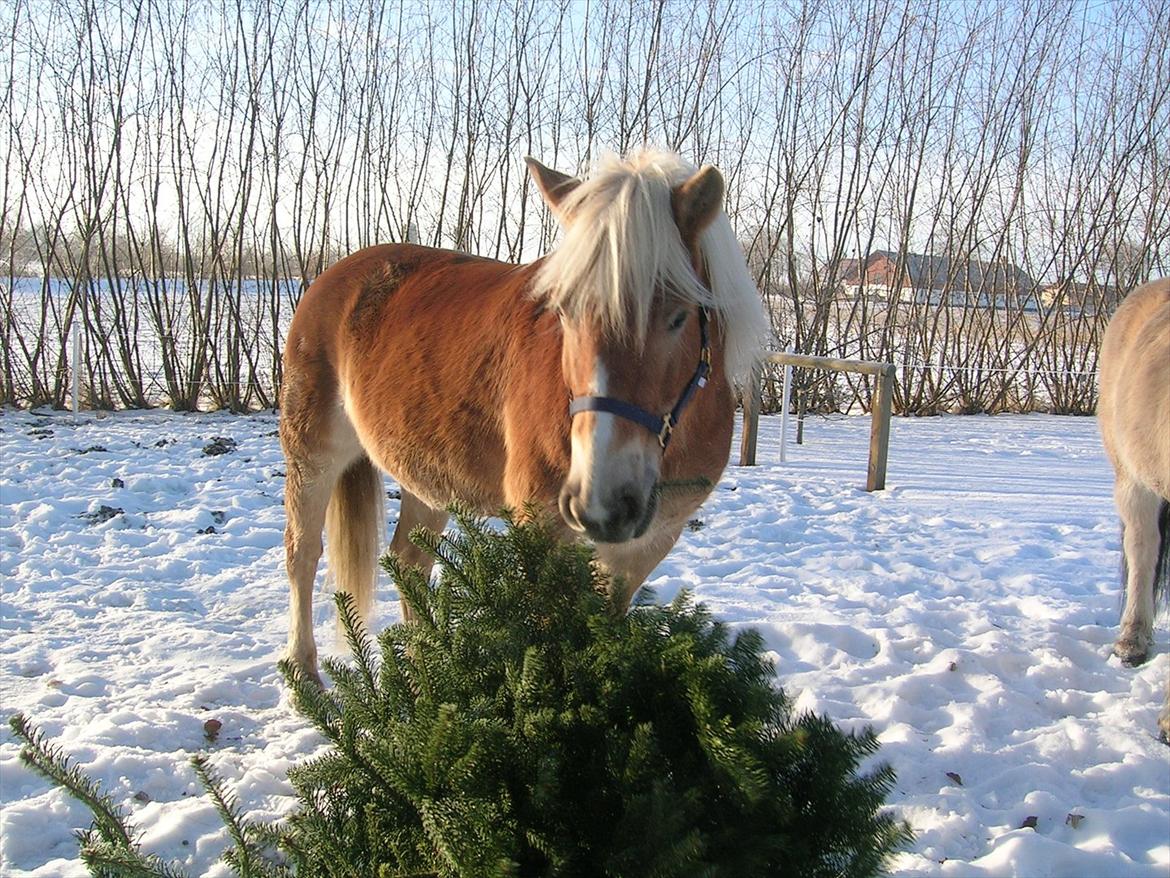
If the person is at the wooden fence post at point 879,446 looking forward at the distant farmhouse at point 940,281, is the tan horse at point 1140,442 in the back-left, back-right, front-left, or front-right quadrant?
back-right

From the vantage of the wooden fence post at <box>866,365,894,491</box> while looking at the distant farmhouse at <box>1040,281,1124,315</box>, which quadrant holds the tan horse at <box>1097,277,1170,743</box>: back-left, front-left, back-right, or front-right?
back-right

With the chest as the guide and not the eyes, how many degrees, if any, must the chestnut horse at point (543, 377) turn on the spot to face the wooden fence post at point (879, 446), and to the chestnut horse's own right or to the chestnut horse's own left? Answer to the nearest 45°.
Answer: approximately 90° to the chestnut horse's own left

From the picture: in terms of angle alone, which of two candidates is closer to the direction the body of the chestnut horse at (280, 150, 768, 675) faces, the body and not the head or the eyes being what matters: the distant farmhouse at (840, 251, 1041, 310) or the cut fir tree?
the cut fir tree

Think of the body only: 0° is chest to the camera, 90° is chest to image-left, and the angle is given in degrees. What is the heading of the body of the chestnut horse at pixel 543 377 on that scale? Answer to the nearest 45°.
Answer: approximately 315°

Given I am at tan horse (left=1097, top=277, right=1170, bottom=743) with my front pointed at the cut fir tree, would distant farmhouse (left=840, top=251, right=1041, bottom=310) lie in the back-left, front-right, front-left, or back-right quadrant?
back-right

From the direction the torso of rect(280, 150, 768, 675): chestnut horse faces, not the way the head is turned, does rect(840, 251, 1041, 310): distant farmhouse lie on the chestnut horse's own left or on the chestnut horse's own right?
on the chestnut horse's own left

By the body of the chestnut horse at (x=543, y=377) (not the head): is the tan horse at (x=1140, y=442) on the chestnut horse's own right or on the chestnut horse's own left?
on the chestnut horse's own left

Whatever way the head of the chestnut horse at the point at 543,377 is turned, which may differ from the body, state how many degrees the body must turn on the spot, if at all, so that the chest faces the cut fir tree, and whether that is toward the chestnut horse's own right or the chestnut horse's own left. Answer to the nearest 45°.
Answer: approximately 45° to the chestnut horse's own right

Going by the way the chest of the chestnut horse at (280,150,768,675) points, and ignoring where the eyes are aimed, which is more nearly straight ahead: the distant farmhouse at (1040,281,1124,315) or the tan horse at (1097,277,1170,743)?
the tan horse

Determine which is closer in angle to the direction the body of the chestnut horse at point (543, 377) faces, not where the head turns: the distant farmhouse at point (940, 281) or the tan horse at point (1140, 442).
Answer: the tan horse
